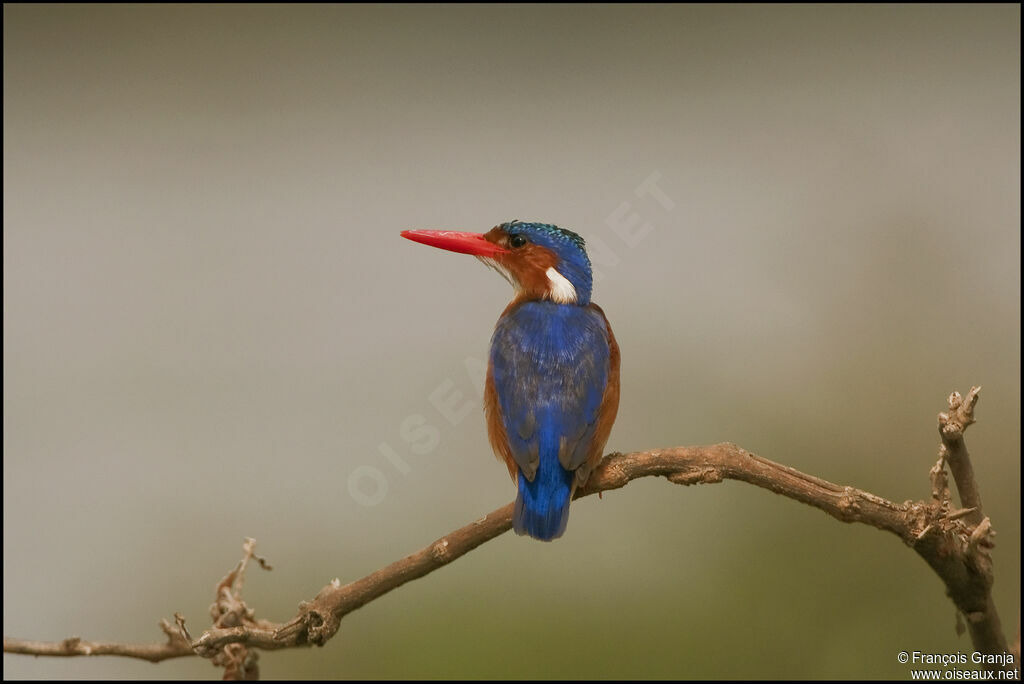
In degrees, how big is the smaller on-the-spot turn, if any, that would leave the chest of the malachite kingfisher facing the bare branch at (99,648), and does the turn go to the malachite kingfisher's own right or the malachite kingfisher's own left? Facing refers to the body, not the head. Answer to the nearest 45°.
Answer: approximately 90° to the malachite kingfisher's own left

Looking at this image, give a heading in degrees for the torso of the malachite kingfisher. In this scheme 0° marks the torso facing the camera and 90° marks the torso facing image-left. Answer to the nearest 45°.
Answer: approximately 180°
